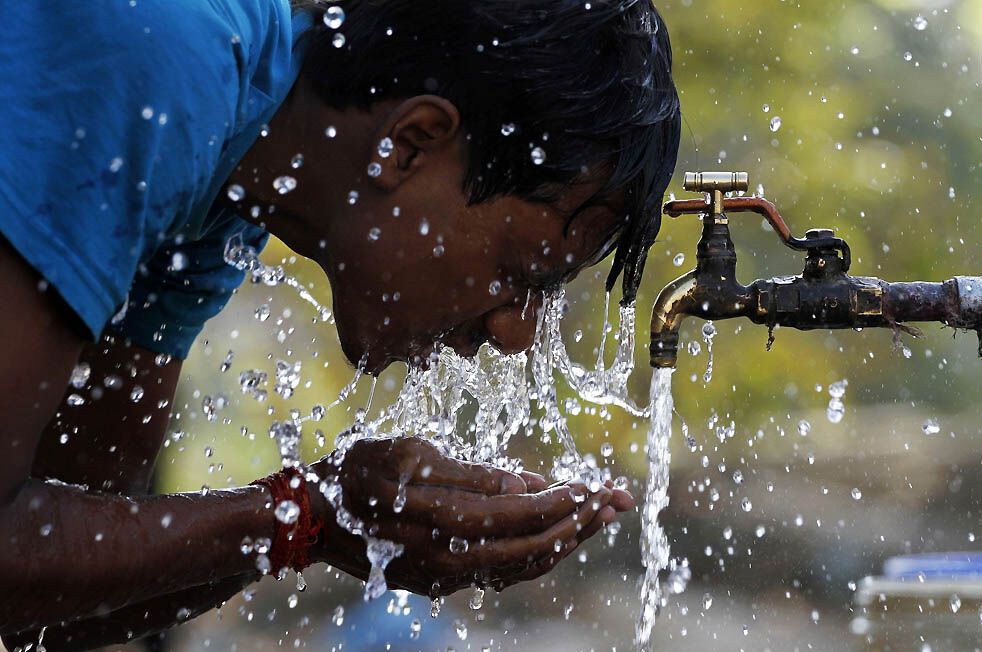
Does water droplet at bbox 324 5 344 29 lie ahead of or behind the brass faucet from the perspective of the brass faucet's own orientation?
ahead

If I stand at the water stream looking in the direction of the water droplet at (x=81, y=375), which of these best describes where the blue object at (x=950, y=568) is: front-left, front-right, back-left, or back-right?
back-right

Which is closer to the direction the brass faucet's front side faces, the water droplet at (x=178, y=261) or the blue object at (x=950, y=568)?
the water droplet

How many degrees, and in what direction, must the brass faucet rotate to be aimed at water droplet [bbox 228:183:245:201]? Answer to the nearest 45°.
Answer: approximately 45° to its left

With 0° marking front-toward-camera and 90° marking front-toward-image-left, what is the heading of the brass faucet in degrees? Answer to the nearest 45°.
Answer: approximately 90°

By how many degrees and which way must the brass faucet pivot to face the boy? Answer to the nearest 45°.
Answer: approximately 45° to its left

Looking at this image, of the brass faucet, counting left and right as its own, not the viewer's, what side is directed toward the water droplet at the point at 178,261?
front

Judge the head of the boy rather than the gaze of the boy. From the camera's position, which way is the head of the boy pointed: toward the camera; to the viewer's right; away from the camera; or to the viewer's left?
to the viewer's right
